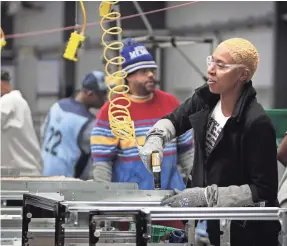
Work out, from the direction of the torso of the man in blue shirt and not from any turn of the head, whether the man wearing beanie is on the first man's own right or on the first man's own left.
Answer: on the first man's own right

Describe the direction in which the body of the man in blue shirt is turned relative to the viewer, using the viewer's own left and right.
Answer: facing away from the viewer and to the right of the viewer

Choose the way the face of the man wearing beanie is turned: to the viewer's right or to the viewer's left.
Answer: to the viewer's right

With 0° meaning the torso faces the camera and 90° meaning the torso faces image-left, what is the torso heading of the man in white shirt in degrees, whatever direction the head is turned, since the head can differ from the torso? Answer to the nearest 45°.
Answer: approximately 135°

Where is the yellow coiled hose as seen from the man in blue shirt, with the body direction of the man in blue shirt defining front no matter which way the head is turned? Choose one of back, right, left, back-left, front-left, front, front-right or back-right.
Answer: back-right
